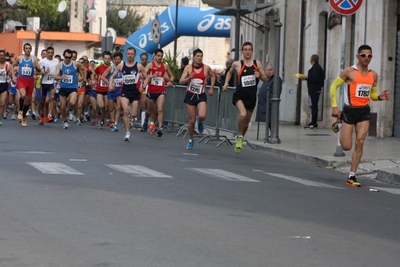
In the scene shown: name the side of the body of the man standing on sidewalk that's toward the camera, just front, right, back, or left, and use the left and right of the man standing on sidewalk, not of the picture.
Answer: left

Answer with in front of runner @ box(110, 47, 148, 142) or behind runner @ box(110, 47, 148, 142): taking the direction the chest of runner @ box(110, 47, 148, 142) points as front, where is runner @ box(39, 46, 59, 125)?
behind

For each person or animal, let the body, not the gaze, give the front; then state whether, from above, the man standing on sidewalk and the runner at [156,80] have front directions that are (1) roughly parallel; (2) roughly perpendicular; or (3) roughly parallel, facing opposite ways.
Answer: roughly perpendicular

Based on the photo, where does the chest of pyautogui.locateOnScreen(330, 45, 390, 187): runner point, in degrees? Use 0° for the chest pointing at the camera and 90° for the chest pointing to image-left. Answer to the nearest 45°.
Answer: approximately 315°

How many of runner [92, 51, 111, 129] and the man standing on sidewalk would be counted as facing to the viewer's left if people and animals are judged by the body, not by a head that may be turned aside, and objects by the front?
1

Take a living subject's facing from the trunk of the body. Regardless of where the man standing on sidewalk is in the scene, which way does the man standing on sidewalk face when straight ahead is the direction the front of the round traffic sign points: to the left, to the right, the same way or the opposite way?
to the right

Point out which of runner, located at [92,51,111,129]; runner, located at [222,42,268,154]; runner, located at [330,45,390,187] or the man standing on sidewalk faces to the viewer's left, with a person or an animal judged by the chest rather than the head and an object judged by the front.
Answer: the man standing on sidewalk

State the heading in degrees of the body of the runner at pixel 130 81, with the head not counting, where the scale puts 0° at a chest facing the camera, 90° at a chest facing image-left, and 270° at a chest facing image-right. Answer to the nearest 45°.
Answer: approximately 0°

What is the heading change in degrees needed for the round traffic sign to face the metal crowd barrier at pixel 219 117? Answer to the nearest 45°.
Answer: approximately 135° to its right
